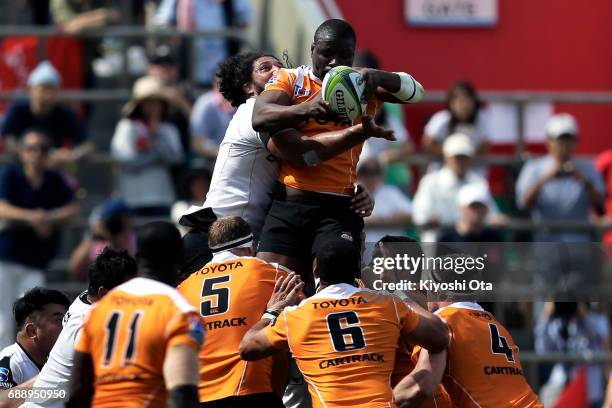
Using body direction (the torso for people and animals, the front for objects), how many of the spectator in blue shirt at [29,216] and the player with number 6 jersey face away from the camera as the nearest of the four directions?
1

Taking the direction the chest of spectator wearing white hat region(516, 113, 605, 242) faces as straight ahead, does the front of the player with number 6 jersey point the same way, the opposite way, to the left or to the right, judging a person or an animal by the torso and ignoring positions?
the opposite way

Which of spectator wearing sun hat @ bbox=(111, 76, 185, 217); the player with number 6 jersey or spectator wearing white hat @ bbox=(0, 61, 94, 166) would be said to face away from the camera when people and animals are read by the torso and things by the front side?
the player with number 6 jersey

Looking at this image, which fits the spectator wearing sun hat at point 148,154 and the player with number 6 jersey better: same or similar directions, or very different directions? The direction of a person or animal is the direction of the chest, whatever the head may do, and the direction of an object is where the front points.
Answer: very different directions

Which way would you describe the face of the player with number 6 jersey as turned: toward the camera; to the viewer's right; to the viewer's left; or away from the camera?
away from the camera

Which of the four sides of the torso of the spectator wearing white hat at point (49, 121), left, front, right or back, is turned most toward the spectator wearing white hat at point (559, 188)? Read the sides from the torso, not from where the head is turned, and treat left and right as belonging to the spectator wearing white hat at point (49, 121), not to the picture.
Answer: left

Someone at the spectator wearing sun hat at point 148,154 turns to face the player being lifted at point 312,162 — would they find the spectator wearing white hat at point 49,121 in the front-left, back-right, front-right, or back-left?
back-right
